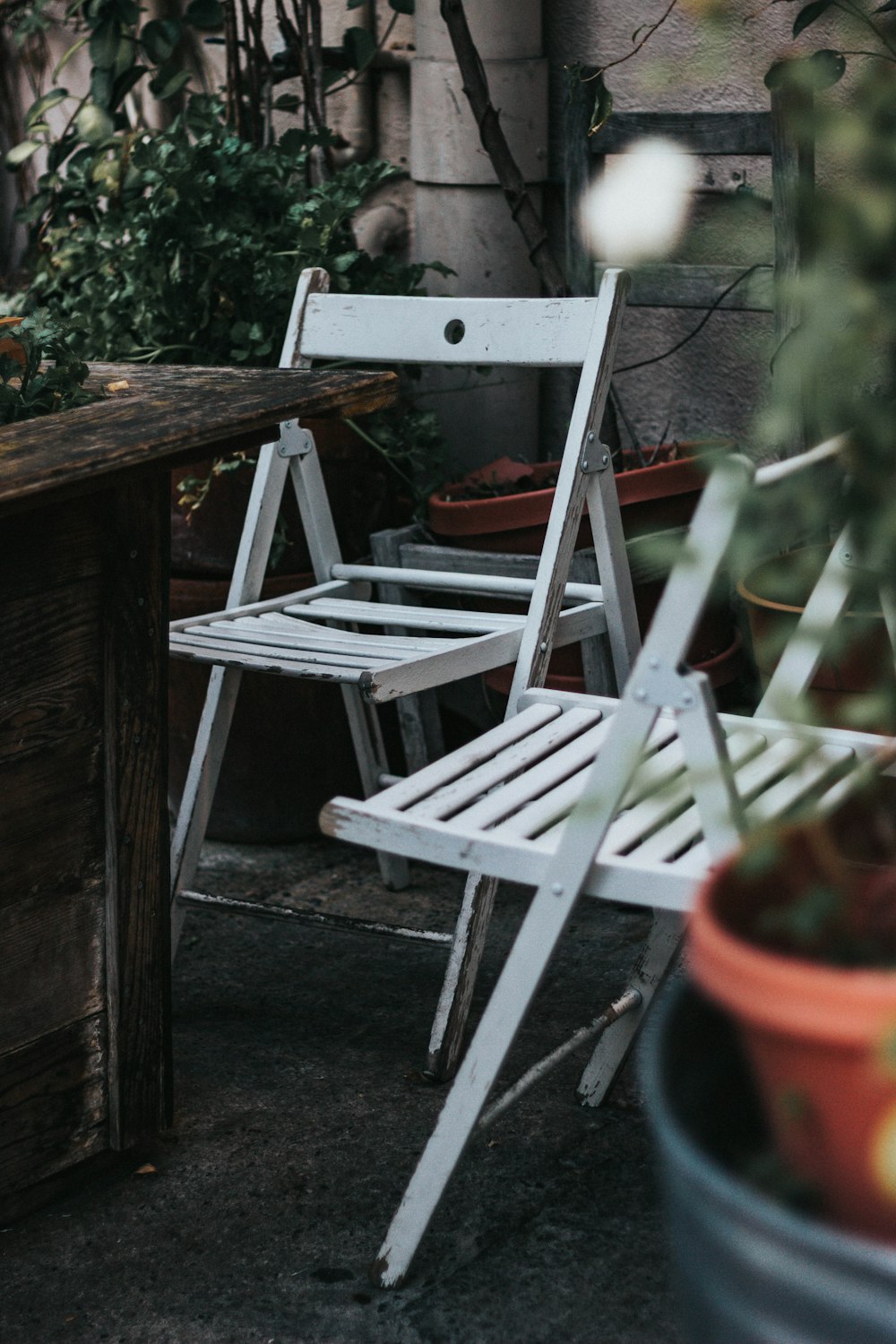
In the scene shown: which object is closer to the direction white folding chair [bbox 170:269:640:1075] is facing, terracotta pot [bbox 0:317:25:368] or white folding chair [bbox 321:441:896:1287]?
the terracotta pot

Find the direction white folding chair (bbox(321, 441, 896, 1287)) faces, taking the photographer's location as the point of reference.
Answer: facing away from the viewer and to the left of the viewer

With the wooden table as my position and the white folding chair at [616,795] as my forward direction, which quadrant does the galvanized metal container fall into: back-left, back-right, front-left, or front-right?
front-right

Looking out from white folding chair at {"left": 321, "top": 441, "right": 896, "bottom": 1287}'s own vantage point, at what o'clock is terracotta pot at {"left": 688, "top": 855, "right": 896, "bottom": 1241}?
The terracotta pot is roughly at 7 o'clock from the white folding chair.

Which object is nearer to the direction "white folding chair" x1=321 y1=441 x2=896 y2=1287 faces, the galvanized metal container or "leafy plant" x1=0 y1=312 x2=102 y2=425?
the leafy plant

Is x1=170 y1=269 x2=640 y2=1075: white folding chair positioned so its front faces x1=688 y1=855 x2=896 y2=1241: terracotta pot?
no

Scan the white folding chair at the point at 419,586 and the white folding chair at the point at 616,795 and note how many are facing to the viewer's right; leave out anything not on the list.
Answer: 0

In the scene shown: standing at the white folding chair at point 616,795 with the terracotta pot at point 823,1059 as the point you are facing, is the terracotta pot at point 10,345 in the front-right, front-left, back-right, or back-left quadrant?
back-right

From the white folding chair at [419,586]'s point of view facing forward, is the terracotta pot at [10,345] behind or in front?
in front

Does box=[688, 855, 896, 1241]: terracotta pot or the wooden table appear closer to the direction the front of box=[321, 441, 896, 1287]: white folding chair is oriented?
the wooden table

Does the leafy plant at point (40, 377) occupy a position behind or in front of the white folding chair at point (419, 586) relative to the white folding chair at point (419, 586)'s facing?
in front

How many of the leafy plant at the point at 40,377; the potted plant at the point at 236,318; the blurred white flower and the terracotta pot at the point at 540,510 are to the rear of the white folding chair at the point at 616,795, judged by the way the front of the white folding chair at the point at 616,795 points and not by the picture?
0

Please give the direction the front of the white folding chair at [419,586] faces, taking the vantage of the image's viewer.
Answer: facing the viewer and to the left of the viewer
